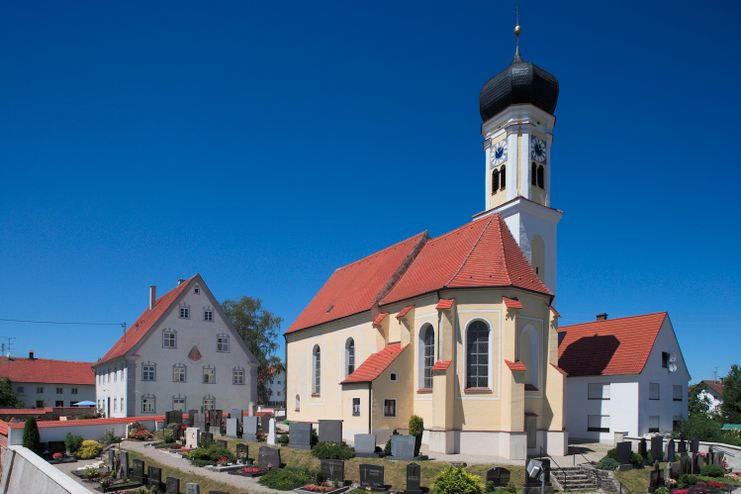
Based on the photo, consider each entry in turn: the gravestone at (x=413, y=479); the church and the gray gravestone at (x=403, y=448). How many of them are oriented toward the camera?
2

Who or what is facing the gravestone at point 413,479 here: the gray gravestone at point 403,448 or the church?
the gray gravestone

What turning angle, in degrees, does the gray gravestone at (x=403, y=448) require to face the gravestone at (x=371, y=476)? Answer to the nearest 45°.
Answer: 0° — it already faces it

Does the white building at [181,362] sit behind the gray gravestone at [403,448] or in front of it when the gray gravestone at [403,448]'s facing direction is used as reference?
behind

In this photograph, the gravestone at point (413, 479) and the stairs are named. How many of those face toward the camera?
2
